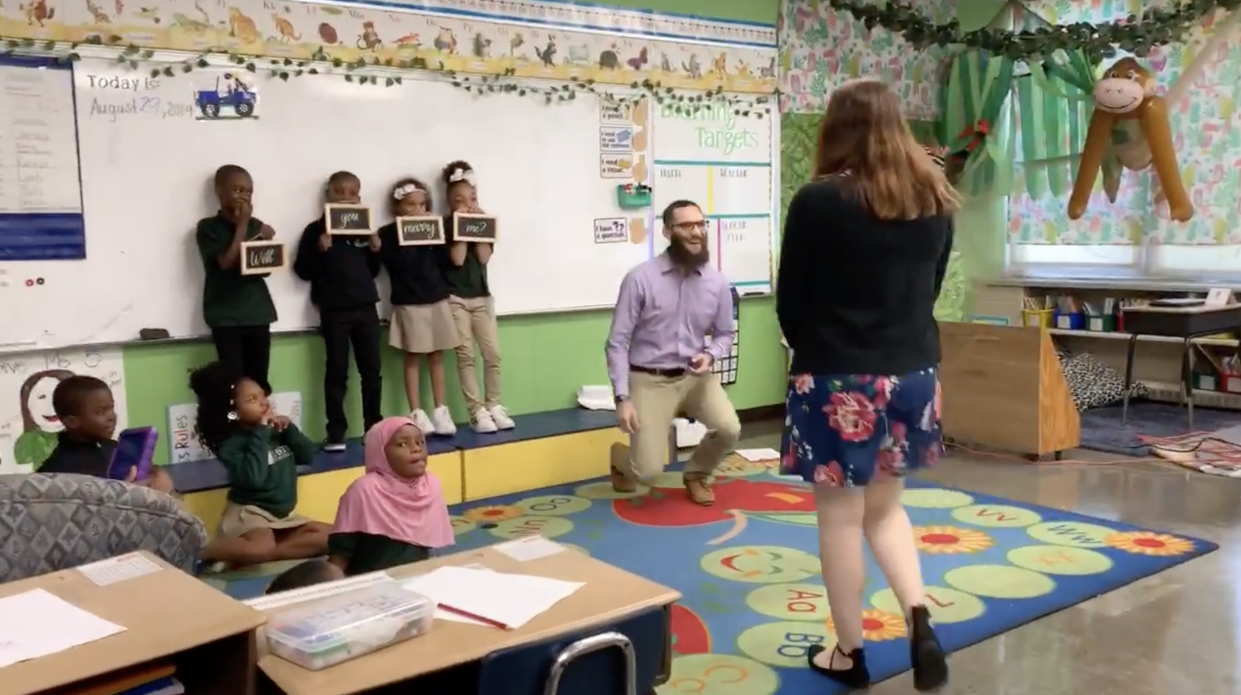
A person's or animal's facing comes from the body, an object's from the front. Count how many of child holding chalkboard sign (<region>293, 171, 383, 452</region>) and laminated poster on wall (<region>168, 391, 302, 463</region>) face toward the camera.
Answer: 2

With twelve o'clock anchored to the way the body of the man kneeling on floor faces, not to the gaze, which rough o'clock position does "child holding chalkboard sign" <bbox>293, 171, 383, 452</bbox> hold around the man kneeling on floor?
The child holding chalkboard sign is roughly at 5 o'clock from the man kneeling on floor.

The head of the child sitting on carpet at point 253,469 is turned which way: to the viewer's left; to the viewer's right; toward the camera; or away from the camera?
to the viewer's right

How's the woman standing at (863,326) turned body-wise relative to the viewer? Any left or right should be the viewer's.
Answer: facing away from the viewer and to the left of the viewer

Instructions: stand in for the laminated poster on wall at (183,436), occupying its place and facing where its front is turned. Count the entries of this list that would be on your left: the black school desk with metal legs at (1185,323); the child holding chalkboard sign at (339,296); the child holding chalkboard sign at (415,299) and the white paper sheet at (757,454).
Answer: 4

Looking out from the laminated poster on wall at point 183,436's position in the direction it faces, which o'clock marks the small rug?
The small rug is roughly at 9 o'clock from the laminated poster on wall.

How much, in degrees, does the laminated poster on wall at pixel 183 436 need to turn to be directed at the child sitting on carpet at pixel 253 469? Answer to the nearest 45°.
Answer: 0° — it already faces them

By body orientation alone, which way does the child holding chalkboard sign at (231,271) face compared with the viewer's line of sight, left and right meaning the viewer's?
facing the viewer and to the right of the viewer

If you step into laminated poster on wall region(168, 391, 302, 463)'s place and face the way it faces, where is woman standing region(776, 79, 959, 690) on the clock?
The woman standing is roughly at 11 o'clock from the laminated poster on wall.

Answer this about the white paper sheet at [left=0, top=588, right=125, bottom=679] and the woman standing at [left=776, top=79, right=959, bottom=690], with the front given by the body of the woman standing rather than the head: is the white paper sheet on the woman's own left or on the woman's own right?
on the woman's own left

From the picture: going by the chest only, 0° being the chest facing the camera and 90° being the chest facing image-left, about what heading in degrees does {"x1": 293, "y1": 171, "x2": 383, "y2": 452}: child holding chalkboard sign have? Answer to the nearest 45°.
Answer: approximately 0°

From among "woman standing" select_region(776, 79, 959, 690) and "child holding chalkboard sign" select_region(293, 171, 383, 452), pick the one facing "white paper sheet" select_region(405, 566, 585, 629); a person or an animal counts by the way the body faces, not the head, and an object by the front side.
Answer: the child holding chalkboard sign

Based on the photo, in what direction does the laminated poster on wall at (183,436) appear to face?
toward the camera

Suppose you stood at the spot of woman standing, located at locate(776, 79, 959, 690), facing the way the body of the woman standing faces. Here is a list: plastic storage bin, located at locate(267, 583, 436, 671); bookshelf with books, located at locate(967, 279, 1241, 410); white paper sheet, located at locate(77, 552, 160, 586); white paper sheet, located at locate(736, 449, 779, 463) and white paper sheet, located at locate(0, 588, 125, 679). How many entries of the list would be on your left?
3

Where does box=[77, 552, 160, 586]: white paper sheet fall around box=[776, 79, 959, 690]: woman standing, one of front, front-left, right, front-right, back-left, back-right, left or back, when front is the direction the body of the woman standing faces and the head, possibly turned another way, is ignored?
left

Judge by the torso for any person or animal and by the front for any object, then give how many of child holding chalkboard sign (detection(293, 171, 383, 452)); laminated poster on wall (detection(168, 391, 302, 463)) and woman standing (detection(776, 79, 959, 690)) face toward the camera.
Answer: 2

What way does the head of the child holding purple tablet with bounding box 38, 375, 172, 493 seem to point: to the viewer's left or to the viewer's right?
to the viewer's right

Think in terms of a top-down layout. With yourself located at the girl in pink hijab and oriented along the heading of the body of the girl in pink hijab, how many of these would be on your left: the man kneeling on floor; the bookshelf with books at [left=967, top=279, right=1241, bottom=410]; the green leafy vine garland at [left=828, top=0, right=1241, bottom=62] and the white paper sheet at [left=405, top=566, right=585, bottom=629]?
3
